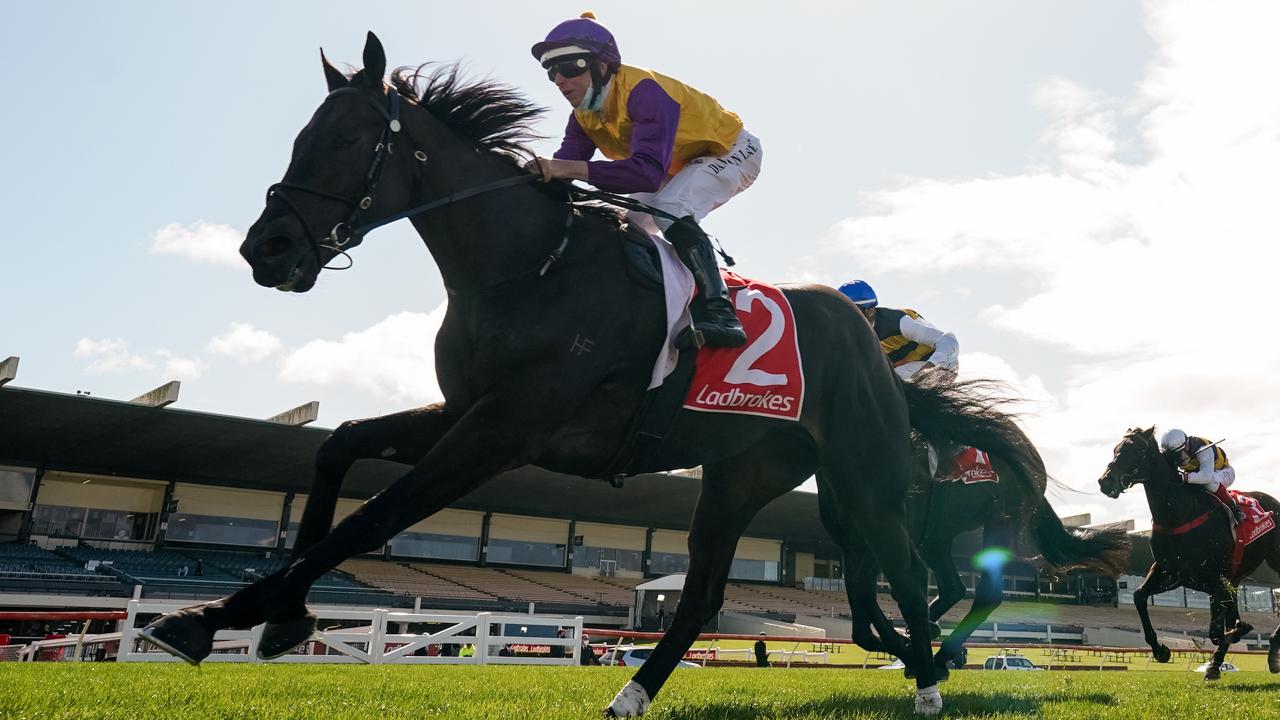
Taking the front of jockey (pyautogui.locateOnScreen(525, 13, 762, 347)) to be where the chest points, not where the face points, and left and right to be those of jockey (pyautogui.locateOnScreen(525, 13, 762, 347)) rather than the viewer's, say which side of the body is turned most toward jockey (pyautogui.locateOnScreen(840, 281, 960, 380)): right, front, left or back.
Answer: back

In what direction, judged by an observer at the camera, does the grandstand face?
facing the viewer and to the right of the viewer

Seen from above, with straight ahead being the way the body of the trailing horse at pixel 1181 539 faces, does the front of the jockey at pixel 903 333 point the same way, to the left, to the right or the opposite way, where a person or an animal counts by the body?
the same way

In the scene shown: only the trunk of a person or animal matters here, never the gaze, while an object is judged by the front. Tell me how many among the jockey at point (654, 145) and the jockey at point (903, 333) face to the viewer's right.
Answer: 0

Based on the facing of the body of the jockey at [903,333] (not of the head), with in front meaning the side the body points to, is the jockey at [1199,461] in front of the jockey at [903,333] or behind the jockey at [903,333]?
behind

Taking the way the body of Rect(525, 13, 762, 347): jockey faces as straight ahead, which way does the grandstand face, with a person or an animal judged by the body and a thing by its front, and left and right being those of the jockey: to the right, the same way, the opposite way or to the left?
to the left

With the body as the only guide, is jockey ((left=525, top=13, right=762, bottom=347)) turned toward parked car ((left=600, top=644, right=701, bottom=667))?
no

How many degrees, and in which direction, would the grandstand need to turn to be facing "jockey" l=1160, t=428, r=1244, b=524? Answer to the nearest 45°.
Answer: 0° — it already faces them

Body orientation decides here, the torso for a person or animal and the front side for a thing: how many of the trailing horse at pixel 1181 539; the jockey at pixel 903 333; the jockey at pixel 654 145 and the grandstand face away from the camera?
0

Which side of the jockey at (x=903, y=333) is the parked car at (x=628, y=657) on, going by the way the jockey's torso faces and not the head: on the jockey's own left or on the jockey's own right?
on the jockey's own right

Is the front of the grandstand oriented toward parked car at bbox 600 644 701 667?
yes

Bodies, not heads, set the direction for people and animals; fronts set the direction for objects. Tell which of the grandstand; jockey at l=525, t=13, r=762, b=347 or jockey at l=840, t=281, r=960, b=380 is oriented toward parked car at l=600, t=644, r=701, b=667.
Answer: the grandstand

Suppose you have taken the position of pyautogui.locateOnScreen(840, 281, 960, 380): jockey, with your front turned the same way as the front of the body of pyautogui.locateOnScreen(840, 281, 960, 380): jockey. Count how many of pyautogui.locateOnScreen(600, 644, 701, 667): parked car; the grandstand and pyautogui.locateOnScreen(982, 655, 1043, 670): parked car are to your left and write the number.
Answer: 0

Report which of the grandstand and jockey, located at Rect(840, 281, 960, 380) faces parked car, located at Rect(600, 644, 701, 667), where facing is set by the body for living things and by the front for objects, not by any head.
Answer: the grandstand

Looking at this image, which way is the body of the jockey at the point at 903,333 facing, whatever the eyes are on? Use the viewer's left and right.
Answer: facing the viewer and to the left of the viewer

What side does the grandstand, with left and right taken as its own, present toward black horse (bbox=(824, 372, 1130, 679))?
front

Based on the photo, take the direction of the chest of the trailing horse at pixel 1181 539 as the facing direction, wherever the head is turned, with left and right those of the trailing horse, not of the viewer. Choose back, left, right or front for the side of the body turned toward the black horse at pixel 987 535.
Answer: front

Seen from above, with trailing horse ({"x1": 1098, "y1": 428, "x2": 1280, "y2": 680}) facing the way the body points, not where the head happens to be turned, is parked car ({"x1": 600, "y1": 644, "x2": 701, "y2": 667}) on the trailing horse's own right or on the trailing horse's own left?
on the trailing horse's own right

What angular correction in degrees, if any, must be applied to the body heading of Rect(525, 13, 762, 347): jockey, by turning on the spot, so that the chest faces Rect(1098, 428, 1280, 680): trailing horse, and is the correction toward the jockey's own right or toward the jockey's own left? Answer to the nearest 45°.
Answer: approximately 180°

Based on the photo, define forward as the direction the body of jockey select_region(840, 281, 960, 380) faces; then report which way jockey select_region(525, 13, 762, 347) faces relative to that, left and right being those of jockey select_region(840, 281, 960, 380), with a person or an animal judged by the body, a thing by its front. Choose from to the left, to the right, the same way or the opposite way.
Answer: the same way

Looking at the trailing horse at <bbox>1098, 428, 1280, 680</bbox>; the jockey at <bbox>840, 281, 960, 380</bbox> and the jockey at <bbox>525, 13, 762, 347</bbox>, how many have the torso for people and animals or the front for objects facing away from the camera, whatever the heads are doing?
0

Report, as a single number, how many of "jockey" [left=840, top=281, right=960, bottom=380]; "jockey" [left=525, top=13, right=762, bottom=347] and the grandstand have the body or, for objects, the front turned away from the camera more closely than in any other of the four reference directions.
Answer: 0

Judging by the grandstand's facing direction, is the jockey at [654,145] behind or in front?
in front
